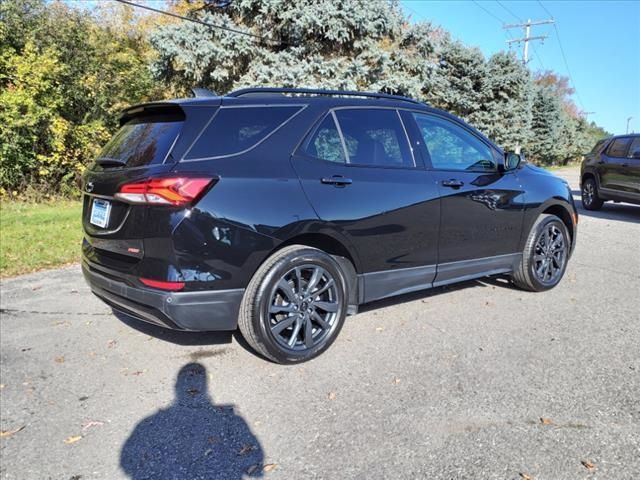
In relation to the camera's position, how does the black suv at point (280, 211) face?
facing away from the viewer and to the right of the viewer

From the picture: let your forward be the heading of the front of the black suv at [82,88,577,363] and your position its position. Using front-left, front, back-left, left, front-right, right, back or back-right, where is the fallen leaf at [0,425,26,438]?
back

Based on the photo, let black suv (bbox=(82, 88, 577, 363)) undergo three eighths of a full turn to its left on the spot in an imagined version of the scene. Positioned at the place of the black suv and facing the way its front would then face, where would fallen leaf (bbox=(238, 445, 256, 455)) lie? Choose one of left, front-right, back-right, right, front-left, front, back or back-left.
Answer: left

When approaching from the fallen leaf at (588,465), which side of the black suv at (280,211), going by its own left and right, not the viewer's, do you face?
right

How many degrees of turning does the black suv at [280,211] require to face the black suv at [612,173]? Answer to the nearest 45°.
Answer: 0° — it already faces it
